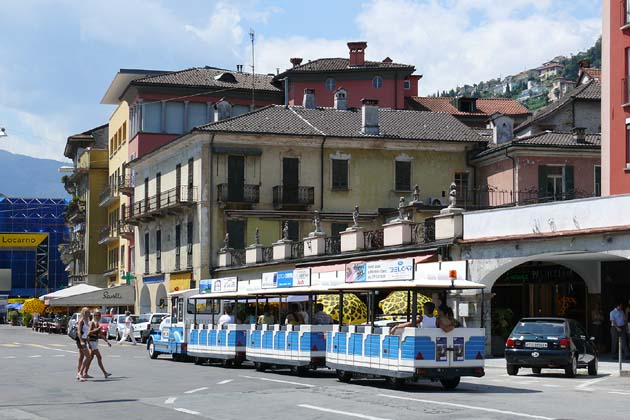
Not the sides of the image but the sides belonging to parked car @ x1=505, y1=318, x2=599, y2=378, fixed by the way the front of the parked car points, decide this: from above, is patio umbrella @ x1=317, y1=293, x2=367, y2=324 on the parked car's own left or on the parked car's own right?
on the parked car's own left

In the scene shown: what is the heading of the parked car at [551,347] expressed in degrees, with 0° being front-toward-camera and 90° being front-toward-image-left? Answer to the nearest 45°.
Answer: approximately 180°
